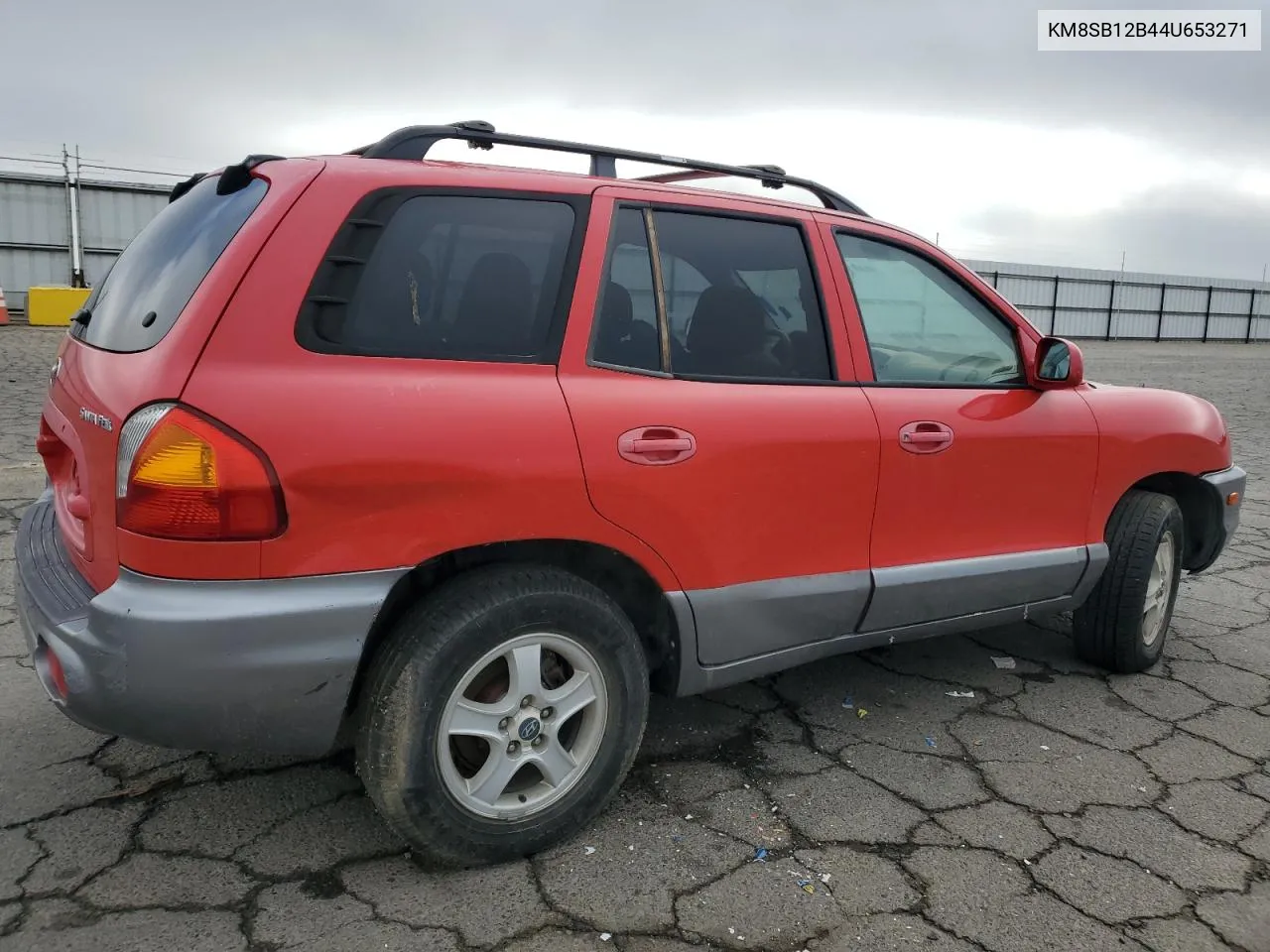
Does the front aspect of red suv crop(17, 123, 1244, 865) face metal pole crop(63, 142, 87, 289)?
no

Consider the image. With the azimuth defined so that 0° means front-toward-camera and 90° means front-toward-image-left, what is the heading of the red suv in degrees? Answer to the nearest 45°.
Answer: approximately 225°

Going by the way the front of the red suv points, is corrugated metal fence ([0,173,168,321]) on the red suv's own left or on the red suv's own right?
on the red suv's own left

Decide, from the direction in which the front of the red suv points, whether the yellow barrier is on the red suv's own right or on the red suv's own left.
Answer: on the red suv's own left

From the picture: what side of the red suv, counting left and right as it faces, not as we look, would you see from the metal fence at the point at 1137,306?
front
